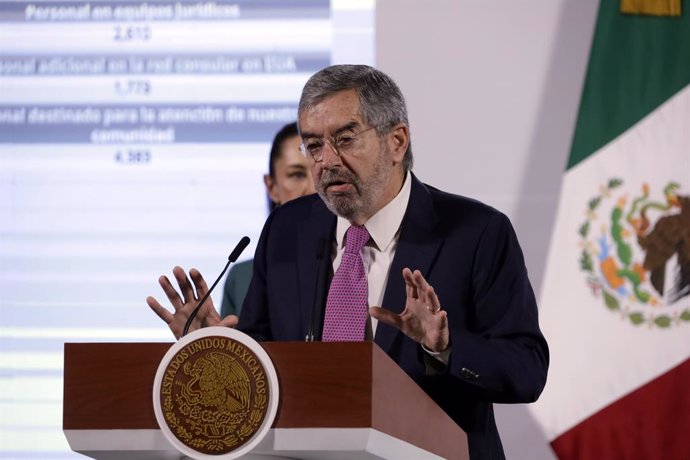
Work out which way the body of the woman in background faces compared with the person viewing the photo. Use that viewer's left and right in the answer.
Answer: facing the viewer and to the right of the viewer

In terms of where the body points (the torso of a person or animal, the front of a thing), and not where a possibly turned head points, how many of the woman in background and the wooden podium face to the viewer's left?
0

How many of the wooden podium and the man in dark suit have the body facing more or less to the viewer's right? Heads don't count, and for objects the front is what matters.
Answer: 0

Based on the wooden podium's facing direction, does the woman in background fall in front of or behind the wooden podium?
behind

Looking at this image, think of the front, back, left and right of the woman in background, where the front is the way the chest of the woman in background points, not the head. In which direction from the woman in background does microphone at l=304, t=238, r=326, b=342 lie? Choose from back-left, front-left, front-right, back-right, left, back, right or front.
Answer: front-right

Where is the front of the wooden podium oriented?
toward the camera

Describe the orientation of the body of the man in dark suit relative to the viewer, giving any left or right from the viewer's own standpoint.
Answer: facing the viewer and to the left of the viewer

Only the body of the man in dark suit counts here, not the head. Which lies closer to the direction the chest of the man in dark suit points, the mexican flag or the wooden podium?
the wooden podium

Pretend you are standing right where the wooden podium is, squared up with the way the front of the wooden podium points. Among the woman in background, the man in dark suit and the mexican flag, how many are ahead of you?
0

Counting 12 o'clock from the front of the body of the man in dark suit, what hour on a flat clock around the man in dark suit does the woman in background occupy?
The woman in background is roughly at 4 o'clock from the man in dark suit.

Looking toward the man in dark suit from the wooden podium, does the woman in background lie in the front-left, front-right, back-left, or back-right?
front-left

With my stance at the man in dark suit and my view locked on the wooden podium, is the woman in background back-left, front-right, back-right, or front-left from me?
back-right

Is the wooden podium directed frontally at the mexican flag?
no

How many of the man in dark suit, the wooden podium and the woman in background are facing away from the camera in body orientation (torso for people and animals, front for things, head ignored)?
0

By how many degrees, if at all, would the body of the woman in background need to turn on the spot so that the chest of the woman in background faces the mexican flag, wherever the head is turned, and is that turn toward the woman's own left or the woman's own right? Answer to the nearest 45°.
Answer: approximately 45° to the woman's own left

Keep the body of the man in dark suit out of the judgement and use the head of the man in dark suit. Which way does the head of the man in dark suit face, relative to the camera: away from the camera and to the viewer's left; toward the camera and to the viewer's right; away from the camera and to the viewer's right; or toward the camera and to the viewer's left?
toward the camera and to the viewer's left
